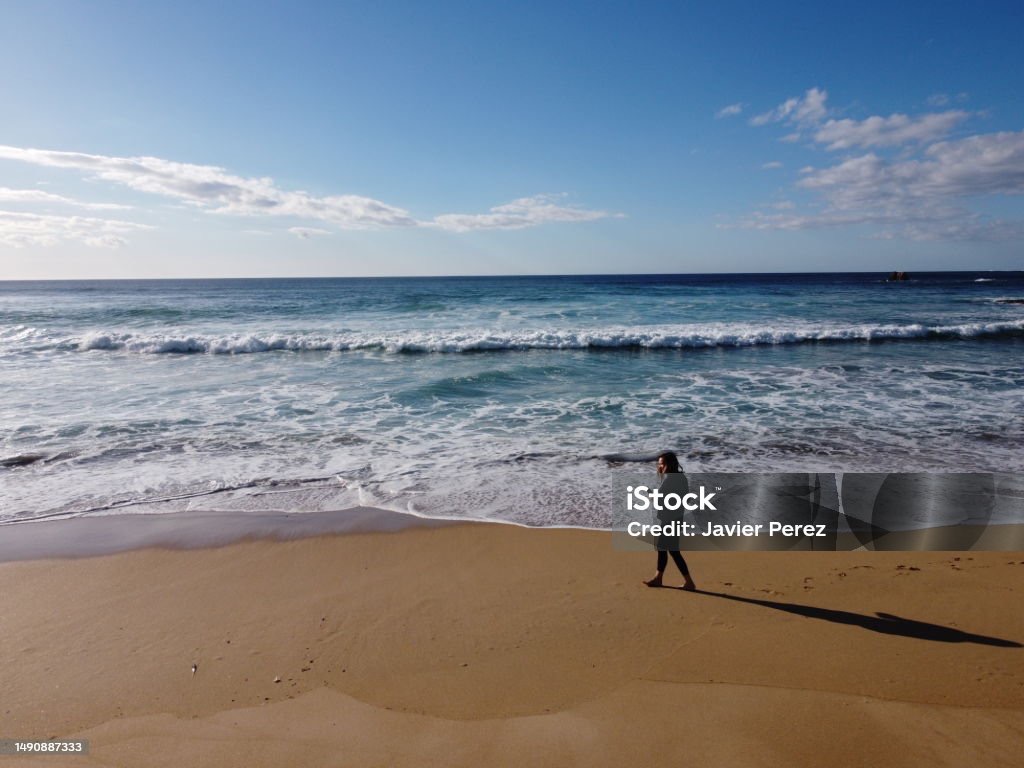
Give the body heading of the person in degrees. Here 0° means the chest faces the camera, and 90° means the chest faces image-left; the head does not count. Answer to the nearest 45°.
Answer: approximately 90°
